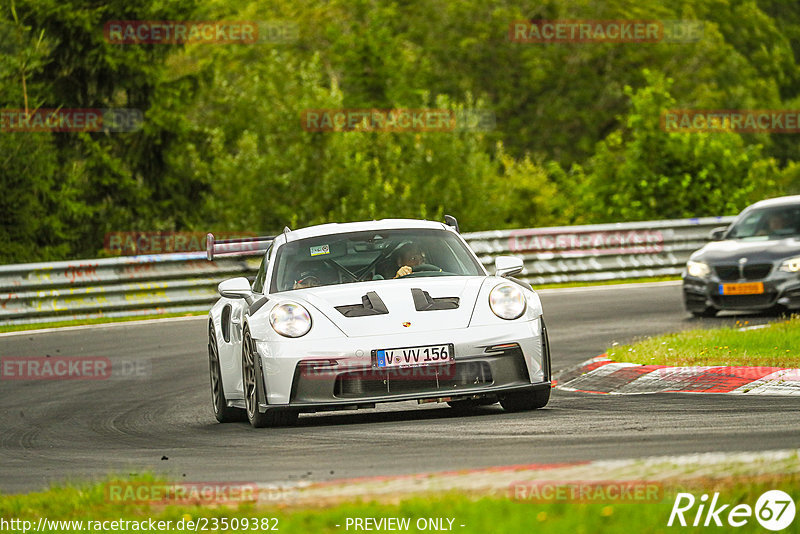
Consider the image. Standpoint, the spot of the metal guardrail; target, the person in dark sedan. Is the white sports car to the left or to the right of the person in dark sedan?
right

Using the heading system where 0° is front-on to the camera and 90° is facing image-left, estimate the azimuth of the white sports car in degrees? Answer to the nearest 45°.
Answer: approximately 0°

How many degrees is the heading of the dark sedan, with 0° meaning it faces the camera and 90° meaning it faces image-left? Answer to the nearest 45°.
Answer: approximately 45°

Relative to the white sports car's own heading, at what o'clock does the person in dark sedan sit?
The person in dark sedan is roughly at 7 o'clock from the white sports car.
